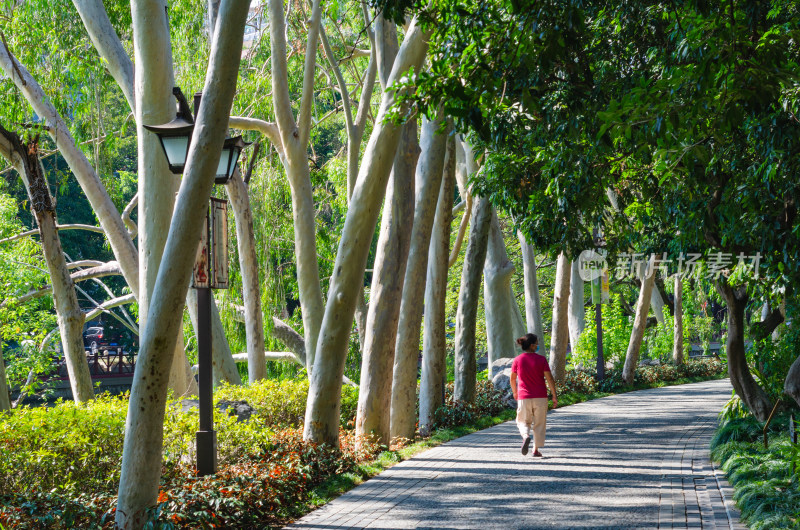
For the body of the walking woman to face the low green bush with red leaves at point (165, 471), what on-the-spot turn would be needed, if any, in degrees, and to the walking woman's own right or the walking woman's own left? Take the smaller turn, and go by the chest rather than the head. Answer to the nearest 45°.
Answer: approximately 135° to the walking woman's own left

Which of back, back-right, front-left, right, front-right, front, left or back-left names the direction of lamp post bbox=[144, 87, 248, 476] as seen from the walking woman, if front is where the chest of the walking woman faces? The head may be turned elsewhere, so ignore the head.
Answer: back-left

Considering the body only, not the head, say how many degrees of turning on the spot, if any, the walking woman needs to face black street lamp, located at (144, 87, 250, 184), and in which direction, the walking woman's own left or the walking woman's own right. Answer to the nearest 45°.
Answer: approximately 135° to the walking woman's own left

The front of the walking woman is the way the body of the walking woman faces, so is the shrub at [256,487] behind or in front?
behind

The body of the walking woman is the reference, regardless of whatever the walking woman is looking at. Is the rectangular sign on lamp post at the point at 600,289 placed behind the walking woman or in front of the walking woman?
in front

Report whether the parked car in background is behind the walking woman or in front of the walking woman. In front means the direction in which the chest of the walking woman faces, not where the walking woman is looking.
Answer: in front

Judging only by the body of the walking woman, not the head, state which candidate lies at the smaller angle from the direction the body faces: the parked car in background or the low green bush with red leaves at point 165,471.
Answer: the parked car in background

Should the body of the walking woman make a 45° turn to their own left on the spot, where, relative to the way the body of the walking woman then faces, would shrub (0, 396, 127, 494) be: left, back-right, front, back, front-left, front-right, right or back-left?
left

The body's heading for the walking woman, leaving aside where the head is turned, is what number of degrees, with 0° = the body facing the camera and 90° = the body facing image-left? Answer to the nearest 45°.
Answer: approximately 180°
